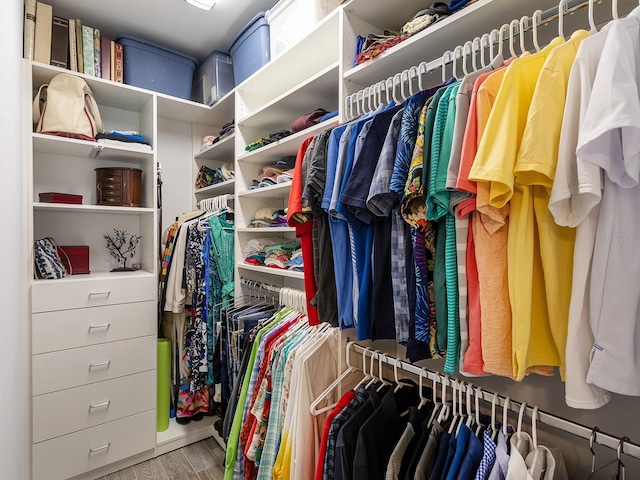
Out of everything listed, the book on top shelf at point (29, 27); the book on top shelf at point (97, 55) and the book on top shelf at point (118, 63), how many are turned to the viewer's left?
0

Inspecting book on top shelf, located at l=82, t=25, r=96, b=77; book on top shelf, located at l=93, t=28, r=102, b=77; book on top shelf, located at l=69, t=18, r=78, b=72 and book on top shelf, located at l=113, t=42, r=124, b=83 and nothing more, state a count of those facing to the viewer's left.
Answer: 0

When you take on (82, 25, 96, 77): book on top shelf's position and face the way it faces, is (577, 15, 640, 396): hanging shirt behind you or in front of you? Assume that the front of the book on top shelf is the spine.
in front

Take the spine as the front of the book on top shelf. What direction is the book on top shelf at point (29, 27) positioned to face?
toward the camera

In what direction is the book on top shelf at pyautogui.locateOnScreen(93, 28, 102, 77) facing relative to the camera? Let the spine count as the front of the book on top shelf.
toward the camera
